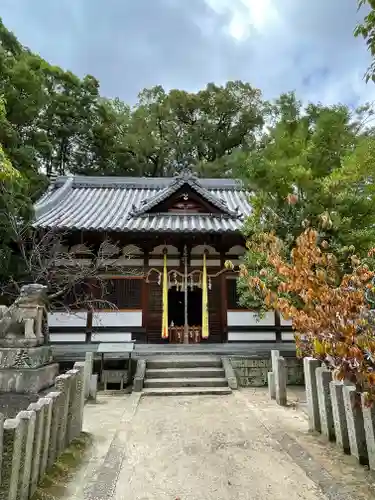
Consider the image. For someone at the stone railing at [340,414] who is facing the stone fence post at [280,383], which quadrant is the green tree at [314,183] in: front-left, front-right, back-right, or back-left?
front-right

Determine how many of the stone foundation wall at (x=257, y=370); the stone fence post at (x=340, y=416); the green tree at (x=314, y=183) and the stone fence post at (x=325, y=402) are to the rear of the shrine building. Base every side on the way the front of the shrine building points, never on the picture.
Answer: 0

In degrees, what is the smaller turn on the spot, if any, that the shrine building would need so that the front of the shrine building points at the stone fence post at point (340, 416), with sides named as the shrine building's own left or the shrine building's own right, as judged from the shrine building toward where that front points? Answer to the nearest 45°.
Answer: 0° — it already faces it

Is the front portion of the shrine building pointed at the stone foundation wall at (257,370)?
no

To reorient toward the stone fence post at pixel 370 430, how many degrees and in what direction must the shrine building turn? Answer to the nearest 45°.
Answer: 0° — it already faces it

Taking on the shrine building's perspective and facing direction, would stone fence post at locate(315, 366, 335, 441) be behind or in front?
in front

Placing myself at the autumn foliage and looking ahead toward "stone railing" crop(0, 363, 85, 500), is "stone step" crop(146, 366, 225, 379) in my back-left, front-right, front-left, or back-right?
front-right

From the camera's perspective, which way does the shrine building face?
toward the camera

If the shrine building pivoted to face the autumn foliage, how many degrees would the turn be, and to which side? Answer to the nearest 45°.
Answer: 0° — it already faces it

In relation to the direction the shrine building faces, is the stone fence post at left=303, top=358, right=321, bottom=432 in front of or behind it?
in front

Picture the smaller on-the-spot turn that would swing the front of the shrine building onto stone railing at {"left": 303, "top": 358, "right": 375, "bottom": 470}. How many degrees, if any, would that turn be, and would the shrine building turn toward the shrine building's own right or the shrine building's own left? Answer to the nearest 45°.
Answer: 0° — it already faces it

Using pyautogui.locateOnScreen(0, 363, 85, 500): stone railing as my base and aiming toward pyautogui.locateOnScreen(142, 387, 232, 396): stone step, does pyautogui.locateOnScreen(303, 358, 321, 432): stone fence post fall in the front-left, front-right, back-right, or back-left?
front-right
